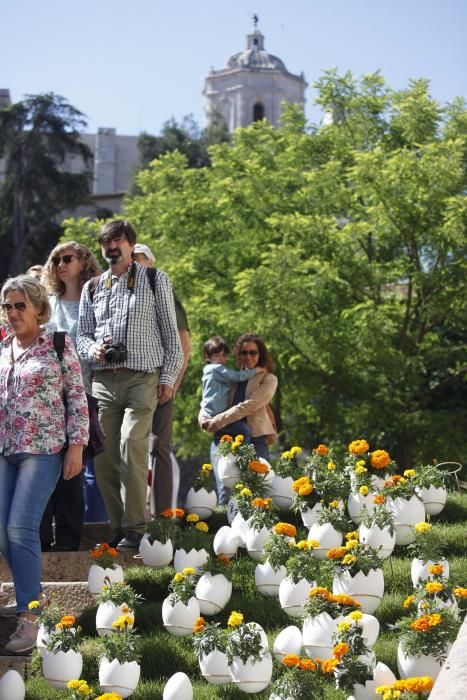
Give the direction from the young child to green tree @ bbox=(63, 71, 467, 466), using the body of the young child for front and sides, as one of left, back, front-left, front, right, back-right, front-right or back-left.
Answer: left

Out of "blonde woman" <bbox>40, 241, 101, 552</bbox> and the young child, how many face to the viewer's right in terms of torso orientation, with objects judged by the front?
1

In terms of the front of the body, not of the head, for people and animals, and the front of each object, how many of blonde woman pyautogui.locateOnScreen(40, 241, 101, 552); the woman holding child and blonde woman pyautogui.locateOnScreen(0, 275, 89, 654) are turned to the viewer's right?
0

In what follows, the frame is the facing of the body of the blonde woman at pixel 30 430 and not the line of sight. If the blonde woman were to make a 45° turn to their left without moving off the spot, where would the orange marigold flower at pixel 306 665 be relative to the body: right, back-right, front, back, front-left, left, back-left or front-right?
front-left

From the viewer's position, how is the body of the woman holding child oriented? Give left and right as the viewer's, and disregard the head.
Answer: facing the viewer and to the left of the viewer

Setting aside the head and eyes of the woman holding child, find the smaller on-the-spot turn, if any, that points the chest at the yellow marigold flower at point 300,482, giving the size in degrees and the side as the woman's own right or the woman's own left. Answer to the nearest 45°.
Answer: approximately 45° to the woman's own left

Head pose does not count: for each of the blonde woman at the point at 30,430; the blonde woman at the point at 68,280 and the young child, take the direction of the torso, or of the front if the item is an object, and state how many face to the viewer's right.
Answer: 1

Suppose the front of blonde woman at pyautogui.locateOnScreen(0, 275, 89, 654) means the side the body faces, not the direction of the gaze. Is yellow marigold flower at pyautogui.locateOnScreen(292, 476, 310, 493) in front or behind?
behind

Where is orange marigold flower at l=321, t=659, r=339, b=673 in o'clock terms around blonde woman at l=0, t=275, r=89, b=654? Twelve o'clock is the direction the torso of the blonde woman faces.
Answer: The orange marigold flower is roughly at 9 o'clock from the blonde woman.

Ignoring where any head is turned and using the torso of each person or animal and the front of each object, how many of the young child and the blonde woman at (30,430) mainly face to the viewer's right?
1

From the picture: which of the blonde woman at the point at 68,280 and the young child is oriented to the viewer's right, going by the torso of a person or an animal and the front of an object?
the young child

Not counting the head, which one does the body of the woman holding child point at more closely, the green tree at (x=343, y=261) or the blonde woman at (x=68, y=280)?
the blonde woman

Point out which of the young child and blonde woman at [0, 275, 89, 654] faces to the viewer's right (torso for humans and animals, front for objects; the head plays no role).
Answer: the young child

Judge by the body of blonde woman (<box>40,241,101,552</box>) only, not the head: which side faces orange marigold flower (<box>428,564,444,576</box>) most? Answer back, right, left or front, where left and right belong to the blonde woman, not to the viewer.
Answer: left

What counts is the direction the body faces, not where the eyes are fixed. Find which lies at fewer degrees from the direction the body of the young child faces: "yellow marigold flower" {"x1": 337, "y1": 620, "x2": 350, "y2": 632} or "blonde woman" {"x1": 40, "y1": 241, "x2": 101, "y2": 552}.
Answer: the yellow marigold flower

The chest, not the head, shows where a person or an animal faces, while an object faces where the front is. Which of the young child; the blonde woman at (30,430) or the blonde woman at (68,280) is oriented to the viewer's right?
the young child

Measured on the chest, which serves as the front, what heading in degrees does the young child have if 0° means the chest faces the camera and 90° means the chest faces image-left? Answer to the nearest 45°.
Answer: approximately 270°
